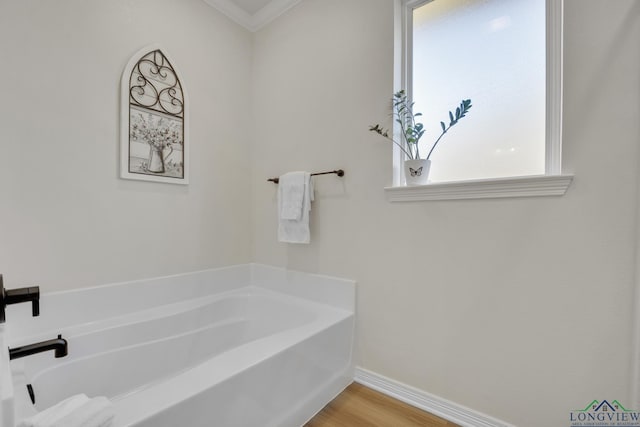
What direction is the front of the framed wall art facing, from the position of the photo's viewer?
facing the viewer and to the right of the viewer

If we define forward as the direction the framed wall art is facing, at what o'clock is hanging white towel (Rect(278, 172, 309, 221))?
The hanging white towel is roughly at 11 o'clock from the framed wall art.

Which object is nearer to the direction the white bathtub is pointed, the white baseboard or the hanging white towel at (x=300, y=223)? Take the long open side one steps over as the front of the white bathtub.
the white baseboard

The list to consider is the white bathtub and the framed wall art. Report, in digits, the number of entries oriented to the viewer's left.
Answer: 0

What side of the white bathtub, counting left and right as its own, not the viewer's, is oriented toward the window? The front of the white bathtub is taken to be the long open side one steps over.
front

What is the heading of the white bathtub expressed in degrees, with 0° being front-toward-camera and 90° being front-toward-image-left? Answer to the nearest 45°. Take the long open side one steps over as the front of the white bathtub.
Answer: approximately 315°

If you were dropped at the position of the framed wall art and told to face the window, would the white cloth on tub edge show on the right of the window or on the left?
right

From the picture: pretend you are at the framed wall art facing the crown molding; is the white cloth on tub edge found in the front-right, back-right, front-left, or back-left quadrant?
back-right

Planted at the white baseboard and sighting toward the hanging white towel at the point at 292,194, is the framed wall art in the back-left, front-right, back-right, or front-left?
front-left

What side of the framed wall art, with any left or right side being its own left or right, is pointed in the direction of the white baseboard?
front

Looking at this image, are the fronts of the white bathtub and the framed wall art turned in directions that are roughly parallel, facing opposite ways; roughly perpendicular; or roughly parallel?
roughly parallel

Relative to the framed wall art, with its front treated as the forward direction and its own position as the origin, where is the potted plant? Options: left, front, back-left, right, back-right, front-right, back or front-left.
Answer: front

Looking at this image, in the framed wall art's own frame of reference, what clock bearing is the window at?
The window is roughly at 12 o'clock from the framed wall art.
